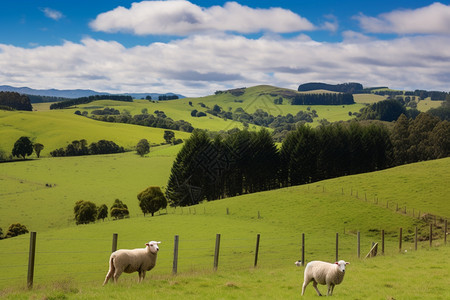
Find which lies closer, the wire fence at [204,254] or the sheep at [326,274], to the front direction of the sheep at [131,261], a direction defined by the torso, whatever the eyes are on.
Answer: the sheep

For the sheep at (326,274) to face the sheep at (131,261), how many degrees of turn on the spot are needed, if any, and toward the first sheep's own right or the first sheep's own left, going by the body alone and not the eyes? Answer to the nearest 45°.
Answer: approximately 135° to the first sheep's own right

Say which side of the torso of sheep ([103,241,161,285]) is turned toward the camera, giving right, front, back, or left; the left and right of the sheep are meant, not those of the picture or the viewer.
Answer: right

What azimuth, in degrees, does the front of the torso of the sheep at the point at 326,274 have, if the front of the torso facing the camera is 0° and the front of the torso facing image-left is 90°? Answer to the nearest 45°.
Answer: approximately 315°
